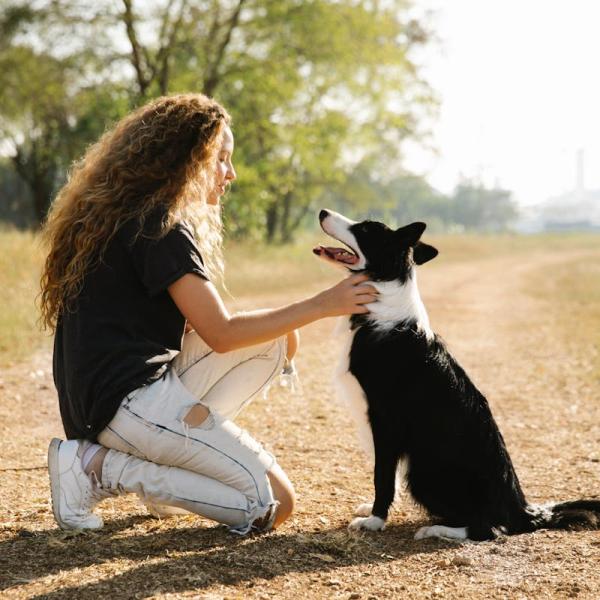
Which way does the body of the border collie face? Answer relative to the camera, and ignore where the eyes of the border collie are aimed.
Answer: to the viewer's left

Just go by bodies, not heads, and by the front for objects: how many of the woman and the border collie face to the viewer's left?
1

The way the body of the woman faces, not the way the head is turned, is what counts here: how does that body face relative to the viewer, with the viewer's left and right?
facing to the right of the viewer

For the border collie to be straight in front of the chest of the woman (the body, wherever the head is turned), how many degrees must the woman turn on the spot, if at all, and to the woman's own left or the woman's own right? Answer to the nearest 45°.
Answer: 0° — they already face it

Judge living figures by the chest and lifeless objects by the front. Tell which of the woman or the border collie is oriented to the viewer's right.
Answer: the woman

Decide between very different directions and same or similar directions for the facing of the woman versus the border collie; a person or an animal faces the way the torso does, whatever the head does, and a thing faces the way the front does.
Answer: very different directions

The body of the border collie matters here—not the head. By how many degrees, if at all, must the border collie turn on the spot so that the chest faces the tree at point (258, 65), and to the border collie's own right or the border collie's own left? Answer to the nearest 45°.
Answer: approximately 90° to the border collie's own right

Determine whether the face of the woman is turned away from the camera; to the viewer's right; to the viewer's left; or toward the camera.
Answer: to the viewer's right

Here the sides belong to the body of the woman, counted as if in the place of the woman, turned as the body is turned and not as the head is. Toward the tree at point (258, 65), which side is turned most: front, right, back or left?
left

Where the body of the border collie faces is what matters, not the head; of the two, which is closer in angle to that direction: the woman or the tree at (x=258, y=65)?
the woman

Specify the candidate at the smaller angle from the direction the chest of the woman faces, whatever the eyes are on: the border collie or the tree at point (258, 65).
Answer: the border collie
